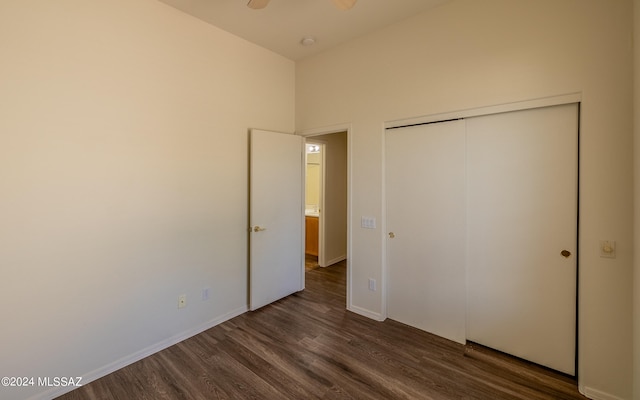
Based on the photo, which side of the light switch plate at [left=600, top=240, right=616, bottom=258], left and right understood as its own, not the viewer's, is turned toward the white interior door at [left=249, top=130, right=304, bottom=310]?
right

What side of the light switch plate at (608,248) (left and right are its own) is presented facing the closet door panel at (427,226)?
right

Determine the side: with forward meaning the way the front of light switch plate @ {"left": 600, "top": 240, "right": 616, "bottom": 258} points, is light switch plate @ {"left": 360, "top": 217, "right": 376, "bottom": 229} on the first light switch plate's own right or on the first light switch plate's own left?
on the first light switch plate's own right

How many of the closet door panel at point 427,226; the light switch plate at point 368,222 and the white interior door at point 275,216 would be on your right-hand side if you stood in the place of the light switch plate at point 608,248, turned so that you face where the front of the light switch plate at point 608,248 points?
3

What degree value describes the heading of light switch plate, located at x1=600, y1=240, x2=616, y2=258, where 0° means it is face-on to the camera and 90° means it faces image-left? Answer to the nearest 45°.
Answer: approximately 0°
